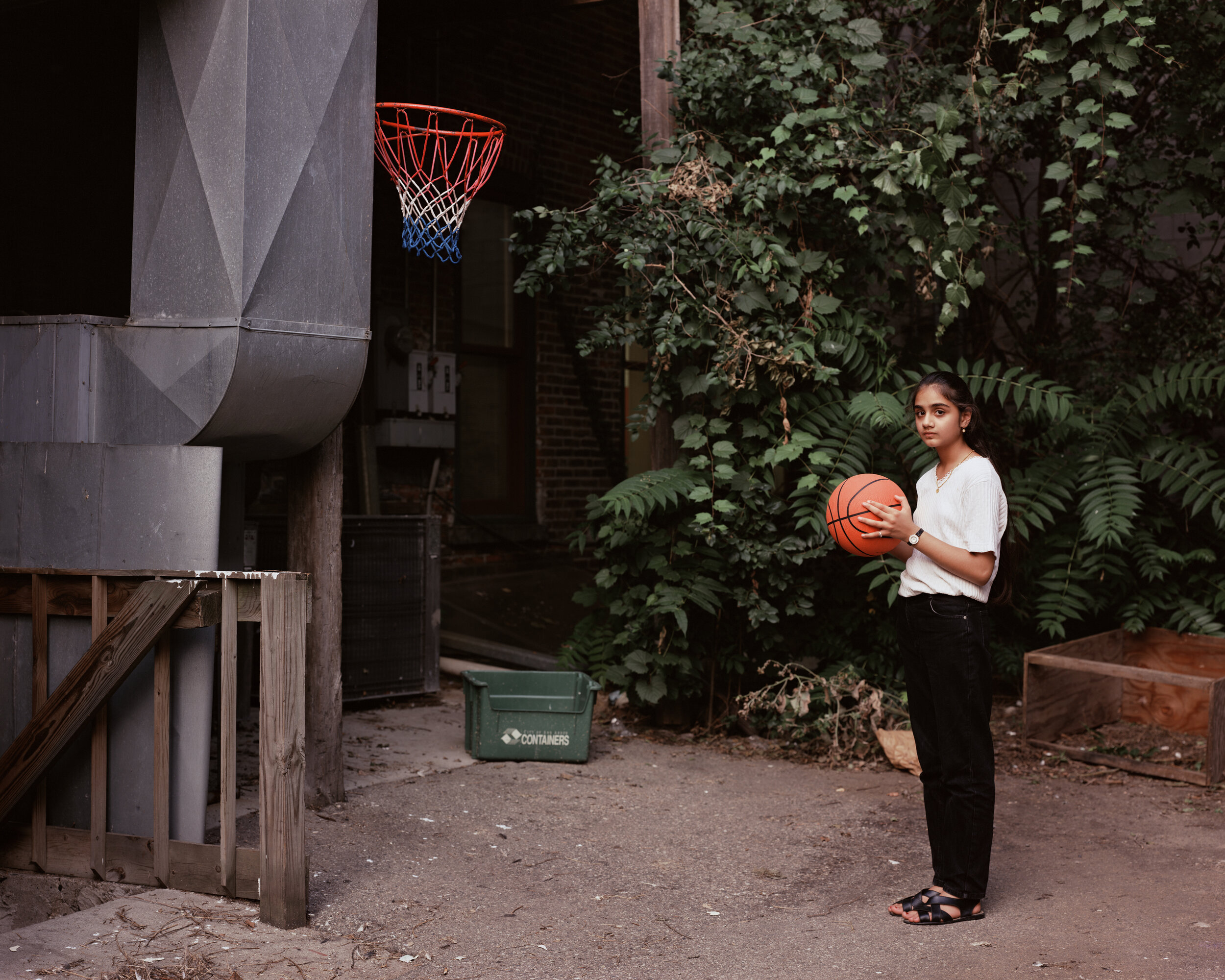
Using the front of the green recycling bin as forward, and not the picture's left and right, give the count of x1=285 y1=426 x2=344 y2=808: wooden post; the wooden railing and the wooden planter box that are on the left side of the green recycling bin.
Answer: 1

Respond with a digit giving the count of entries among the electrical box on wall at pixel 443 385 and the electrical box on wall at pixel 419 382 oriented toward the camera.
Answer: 2

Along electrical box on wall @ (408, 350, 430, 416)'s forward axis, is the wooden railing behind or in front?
in front

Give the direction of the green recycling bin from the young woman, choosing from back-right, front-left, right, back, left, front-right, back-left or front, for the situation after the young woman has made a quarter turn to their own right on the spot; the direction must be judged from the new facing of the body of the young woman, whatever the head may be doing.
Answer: front

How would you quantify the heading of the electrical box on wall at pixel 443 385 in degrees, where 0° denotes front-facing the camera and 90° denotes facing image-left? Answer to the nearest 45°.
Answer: approximately 0°

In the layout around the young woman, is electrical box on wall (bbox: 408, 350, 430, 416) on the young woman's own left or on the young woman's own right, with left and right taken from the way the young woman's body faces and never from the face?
on the young woman's own right

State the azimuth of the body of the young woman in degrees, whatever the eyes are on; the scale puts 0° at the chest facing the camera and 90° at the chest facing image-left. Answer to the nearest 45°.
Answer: approximately 45°

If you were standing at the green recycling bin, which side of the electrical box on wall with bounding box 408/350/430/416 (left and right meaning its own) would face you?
front

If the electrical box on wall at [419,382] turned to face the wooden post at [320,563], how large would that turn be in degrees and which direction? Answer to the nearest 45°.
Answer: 0° — it already faces it
